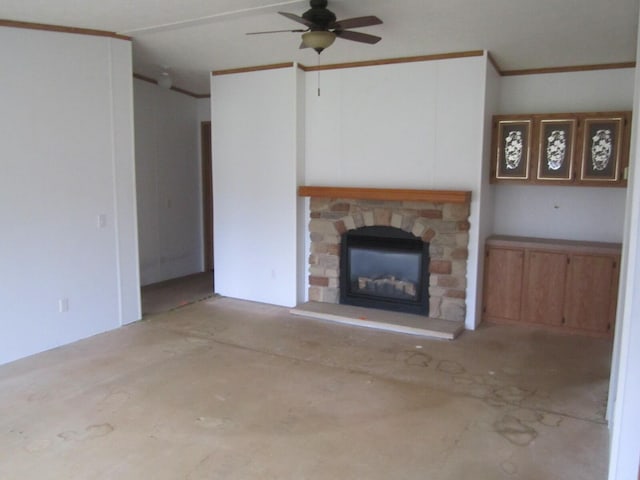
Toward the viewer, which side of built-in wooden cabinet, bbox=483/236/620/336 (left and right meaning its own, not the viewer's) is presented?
front

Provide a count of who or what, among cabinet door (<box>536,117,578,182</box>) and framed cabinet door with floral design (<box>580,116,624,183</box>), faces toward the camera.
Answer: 2

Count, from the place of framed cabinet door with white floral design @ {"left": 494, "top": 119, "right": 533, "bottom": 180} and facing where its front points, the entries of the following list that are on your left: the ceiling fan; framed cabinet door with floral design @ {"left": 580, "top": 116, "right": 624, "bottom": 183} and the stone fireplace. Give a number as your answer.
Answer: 1

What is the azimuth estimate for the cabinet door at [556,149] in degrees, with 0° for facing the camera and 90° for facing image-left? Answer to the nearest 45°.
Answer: approximately 0°

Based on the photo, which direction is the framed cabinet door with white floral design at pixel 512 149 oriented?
toward the camera

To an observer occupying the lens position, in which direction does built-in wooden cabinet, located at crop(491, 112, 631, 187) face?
facing the viewer

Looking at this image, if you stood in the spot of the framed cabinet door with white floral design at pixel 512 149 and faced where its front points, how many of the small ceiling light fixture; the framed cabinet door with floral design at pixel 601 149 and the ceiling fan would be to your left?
1

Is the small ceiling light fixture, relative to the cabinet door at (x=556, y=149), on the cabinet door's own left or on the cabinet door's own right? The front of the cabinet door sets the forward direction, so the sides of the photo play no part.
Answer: on the cabinet door's own right

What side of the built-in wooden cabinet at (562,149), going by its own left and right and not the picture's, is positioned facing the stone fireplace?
right

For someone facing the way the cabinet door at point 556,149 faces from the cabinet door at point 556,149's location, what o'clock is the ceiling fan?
The ceiling fan is roughly at 1 o'clock from the cabinet door.
